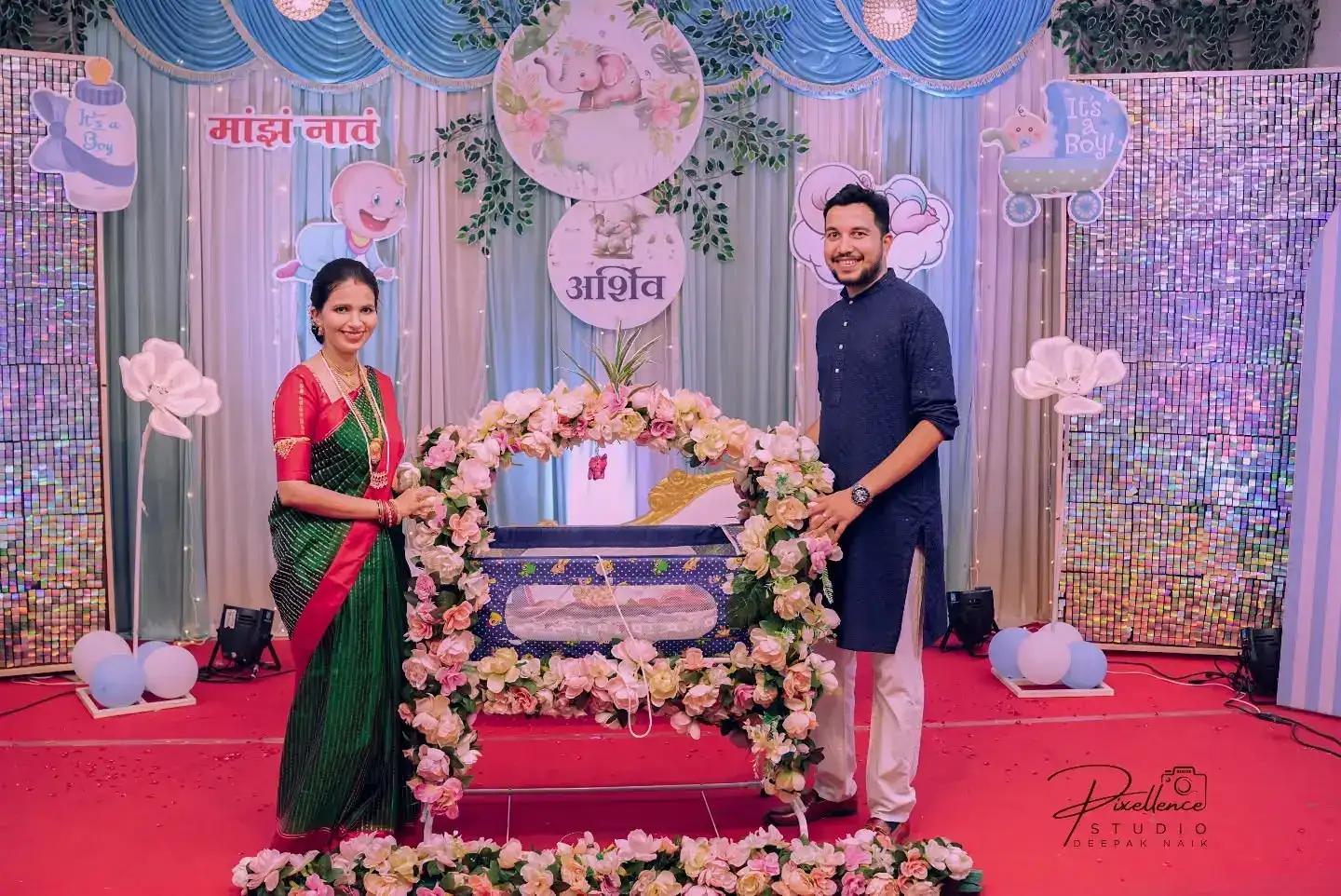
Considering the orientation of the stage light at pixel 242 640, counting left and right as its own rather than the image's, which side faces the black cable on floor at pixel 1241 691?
right

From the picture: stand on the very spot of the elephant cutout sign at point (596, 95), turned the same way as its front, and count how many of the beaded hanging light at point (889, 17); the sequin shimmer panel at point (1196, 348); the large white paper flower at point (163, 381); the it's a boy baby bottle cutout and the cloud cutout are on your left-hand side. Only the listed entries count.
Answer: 3

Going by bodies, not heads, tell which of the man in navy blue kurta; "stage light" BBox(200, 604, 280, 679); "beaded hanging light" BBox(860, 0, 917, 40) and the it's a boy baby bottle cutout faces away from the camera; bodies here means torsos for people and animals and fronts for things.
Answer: "stage light" BBox(200, 604, 280, 679)

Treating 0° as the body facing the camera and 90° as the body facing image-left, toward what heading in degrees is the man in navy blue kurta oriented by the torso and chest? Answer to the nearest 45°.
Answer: approximately 45°

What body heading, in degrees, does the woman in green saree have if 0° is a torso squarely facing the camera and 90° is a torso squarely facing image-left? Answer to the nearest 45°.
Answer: approximately 315°

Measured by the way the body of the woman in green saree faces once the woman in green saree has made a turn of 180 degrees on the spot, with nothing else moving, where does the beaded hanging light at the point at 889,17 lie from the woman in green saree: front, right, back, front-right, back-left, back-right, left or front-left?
right

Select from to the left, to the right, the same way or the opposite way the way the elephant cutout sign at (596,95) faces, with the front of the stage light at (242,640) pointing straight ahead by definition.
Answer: the opposite way

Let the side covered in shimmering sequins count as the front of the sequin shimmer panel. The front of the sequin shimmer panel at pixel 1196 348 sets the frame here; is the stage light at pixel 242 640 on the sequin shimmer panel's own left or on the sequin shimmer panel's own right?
on the sequin shimmer panel's own right

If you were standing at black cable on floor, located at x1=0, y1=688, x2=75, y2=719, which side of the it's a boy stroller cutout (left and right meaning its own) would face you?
right

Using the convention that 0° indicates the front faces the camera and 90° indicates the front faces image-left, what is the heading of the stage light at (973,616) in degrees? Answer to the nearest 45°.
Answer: approximately 180°

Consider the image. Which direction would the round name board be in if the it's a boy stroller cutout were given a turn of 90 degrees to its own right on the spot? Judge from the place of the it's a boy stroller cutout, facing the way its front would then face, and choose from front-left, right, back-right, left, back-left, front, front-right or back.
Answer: front
